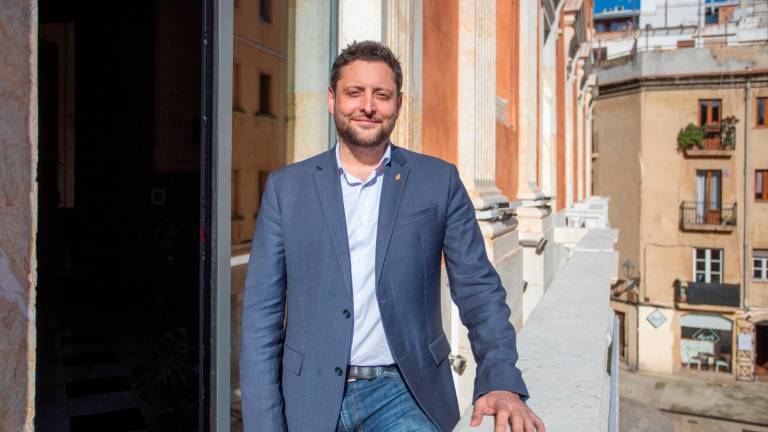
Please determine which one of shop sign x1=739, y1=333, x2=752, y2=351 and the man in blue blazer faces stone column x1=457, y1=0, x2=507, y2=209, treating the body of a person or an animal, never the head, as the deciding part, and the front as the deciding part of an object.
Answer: the shop sign

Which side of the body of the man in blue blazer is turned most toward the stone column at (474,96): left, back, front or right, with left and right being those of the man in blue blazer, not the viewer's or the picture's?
back

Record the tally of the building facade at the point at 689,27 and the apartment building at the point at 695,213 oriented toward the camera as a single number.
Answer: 2

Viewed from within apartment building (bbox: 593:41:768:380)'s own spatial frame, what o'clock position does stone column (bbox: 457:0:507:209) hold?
The stone column is roughly at 12 o'clock from the apartment building.

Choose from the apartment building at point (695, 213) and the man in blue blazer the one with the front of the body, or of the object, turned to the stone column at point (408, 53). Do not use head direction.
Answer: the apartment building

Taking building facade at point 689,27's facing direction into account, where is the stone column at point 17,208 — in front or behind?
in front

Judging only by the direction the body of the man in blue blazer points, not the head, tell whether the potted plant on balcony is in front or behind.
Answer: behind

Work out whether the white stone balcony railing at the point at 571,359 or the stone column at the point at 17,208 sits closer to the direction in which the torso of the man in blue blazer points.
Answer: the stone column

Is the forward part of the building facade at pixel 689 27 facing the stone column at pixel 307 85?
yes
